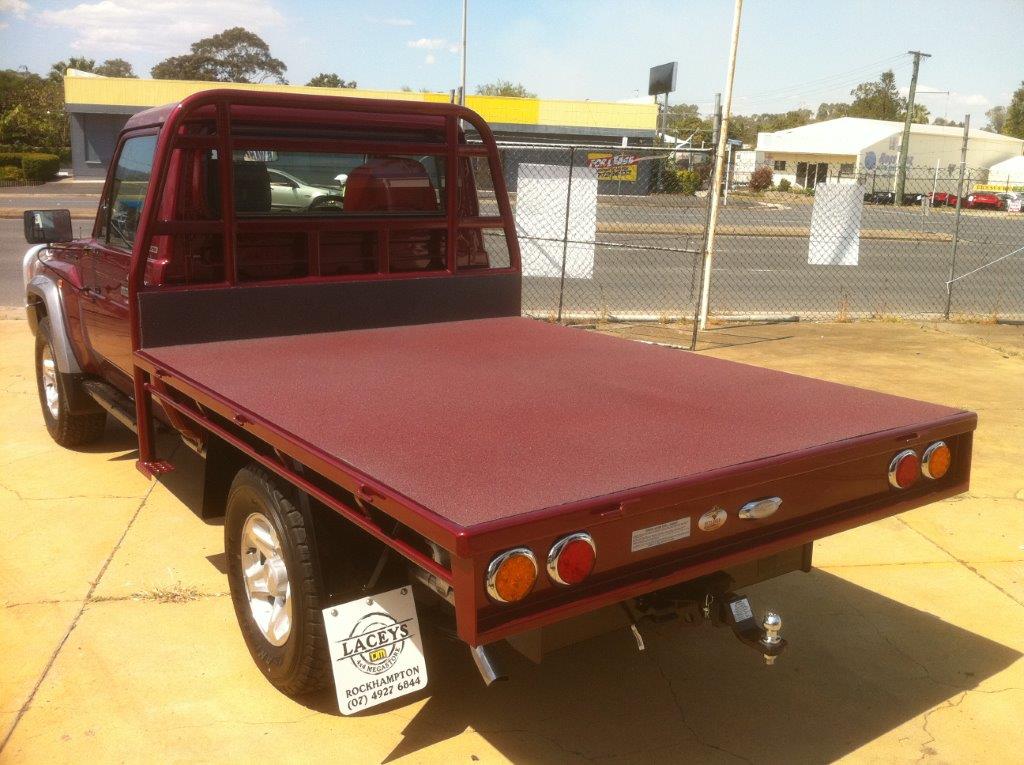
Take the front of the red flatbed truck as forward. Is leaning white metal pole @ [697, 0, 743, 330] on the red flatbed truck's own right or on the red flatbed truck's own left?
on the red flatbed truck's own right

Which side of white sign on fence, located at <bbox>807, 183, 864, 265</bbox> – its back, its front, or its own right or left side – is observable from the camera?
back

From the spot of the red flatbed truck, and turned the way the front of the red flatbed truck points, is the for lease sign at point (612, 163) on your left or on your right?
on your right

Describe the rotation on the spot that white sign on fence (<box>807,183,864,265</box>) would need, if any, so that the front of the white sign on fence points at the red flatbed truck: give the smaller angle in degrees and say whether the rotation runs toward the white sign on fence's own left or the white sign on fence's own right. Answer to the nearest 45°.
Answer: approximately 180°

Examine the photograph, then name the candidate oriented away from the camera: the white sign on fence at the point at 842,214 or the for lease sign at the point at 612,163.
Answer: the white sign on fence

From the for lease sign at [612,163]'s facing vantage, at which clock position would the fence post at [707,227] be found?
The fence post is roughly at 11 o'clock from the for lease sign.

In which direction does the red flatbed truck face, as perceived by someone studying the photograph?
facing away from the viewer and to the left of the viewer

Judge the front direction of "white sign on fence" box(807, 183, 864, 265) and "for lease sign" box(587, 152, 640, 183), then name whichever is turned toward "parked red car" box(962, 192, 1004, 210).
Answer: the white sign on fence

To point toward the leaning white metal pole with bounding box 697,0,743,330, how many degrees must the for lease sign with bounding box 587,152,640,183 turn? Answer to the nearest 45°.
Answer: approximately 45° to its left
